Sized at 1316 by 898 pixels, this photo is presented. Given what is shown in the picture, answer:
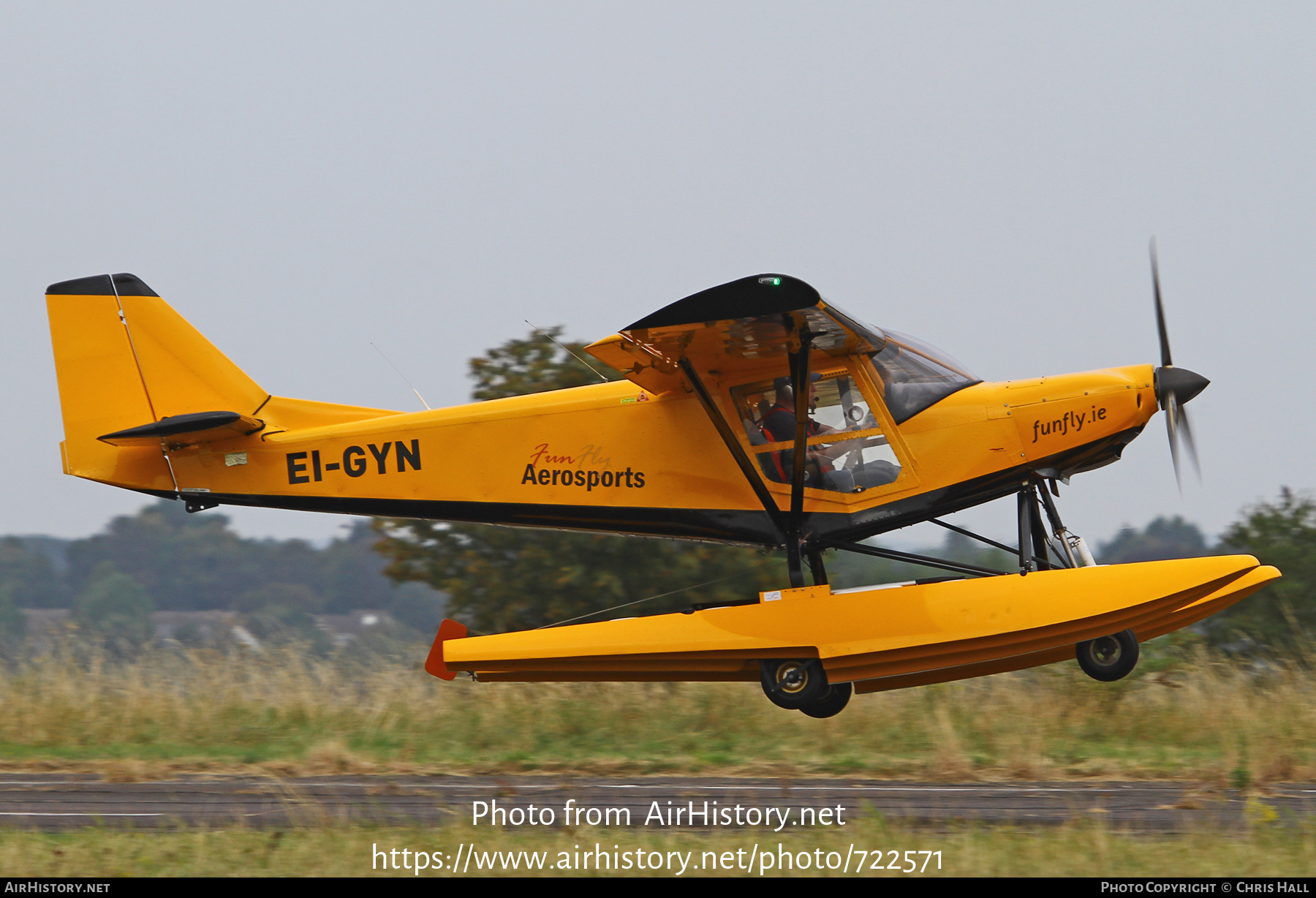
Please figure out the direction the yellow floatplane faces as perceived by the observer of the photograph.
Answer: facing to the right of the viewer

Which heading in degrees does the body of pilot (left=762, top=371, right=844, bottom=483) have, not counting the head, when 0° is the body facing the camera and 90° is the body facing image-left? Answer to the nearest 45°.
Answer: approximately 270°
